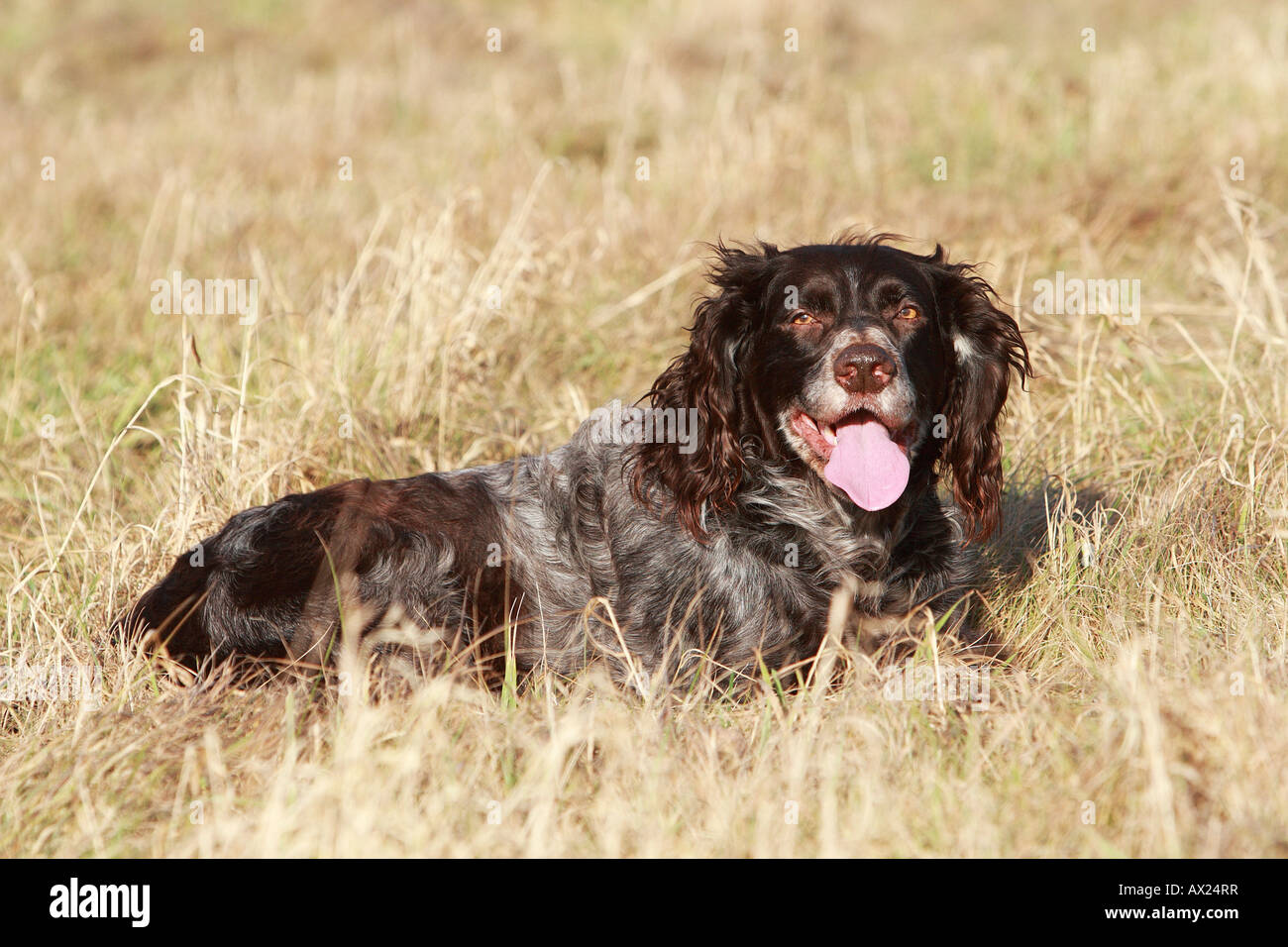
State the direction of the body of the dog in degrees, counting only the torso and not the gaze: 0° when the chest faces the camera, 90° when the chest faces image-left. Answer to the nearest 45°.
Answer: approximately 315°
